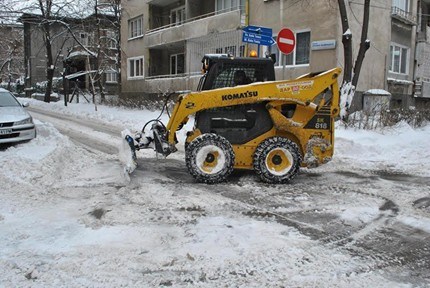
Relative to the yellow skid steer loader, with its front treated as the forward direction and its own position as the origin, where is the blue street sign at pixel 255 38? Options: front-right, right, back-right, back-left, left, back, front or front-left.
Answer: right

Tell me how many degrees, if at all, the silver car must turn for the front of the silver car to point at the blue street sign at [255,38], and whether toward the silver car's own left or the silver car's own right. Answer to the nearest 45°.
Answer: approximately 45° to the silver car's own left

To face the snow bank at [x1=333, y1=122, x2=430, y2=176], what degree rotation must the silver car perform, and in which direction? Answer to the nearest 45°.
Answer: approximately 45° to its left

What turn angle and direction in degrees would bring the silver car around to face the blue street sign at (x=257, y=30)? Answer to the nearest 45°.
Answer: approximately 45° to its left

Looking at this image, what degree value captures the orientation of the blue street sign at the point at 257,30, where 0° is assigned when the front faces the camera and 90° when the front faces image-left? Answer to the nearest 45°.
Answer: approximately 0°

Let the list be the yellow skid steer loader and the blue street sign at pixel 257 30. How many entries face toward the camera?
1

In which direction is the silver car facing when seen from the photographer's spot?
facing the viewer and to the right of the viewer

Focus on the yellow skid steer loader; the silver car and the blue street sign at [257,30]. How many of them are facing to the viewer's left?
1

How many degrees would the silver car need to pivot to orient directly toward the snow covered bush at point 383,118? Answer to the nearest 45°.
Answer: approximately 45° to its left

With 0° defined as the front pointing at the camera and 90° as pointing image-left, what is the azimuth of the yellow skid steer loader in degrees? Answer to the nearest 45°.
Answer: approximately 90°

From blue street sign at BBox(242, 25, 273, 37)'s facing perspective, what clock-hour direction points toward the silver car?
The silver car is roughly at 2 o'clock from the blue street sign.

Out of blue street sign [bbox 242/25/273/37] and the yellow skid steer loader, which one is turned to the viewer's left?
the yellow skid steer loader
